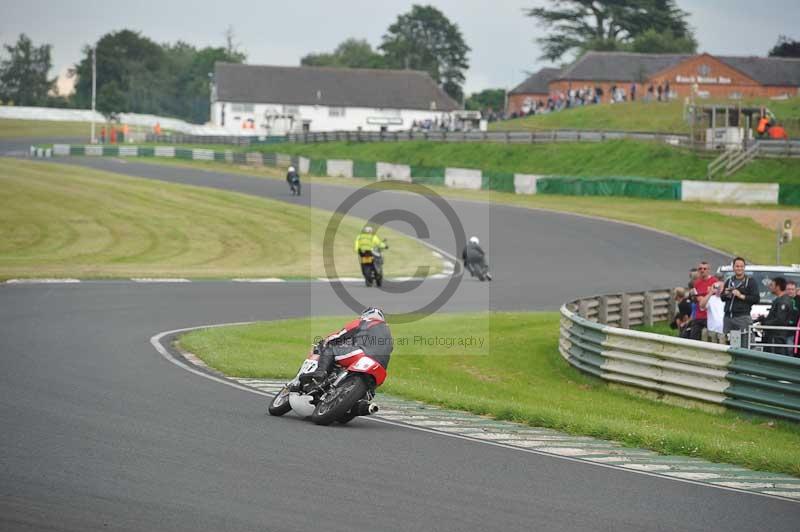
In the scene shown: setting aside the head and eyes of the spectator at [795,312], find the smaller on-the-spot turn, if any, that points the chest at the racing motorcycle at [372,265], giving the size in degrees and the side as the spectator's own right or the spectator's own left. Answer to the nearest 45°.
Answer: approximately 90° to the spectator's own right

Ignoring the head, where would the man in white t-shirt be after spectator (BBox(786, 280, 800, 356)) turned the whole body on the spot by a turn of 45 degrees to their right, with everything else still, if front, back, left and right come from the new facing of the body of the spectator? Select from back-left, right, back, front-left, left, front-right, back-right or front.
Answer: front-right

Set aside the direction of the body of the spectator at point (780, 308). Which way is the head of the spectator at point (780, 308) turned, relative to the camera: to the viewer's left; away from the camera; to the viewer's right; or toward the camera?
to the viewer's left

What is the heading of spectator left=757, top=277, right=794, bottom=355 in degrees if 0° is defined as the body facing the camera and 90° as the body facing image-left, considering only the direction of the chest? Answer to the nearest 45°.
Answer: approximately 90°

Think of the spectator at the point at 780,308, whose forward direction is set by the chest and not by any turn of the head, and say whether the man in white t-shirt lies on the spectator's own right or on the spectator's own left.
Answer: on the spectator's own right

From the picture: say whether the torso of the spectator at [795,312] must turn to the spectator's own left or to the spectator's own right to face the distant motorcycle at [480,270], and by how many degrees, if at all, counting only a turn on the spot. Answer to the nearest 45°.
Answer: approximately 90° to the spectator's own right

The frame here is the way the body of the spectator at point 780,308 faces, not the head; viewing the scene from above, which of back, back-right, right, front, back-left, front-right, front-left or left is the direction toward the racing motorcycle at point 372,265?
front-right

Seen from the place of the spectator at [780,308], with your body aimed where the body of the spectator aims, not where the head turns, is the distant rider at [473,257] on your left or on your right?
on your right

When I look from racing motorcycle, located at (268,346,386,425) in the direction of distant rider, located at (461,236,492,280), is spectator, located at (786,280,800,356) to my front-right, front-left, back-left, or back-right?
front-right

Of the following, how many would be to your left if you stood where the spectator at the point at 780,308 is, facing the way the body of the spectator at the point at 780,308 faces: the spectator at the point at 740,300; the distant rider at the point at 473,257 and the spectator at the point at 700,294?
0

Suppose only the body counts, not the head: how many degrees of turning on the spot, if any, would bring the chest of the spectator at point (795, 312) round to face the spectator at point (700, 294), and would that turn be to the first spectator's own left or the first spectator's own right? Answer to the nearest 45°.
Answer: approximately 90° to the first spectator's own right

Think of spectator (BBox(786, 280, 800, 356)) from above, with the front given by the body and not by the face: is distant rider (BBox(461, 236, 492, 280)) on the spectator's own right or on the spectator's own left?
on the spectator's own right

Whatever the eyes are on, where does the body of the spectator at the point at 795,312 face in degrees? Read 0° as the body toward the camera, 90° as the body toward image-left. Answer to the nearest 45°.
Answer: approximately 45°

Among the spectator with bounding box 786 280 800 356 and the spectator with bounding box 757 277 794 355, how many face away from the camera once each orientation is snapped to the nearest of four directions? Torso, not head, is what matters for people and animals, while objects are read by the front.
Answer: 0

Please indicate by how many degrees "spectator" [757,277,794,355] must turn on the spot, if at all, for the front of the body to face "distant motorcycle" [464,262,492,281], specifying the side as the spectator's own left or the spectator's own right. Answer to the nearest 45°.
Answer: approximately 45° to the spectator's own right

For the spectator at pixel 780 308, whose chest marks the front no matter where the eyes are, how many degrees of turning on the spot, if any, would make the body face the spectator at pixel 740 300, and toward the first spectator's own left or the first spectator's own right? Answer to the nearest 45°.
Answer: approximately 45° to the first spectator's own right
